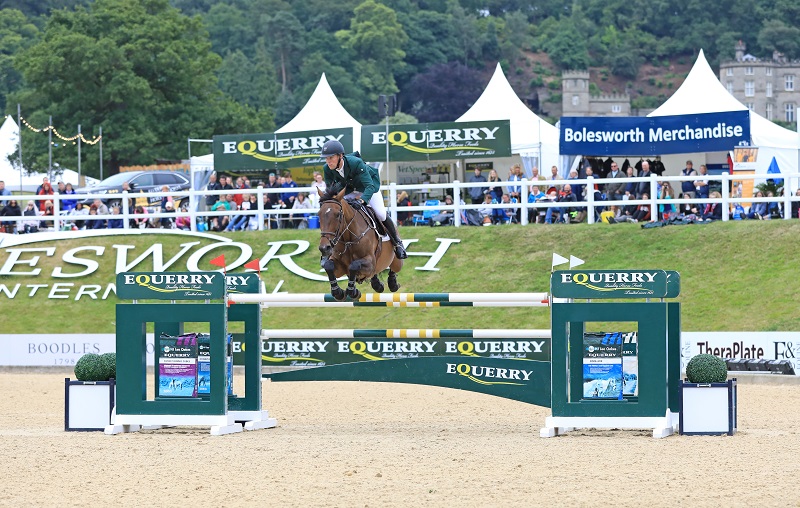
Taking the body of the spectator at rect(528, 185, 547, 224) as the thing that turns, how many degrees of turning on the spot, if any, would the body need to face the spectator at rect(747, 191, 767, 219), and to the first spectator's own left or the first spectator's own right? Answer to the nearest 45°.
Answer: approximately 90° to the first spectator's own left

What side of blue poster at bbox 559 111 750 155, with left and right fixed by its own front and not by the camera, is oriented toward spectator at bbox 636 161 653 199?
front

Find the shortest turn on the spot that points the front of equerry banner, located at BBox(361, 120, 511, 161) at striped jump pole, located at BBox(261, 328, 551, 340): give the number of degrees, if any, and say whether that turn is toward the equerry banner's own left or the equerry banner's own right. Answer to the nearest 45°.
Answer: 0° — it already faces it

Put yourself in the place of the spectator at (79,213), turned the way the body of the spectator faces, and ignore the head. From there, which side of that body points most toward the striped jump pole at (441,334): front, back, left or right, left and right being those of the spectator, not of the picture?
front

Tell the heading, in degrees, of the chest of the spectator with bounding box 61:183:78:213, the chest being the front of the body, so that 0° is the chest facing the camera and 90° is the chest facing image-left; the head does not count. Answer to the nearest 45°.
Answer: approximately 0°

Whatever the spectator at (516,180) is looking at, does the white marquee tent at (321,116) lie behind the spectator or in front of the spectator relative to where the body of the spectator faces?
behind

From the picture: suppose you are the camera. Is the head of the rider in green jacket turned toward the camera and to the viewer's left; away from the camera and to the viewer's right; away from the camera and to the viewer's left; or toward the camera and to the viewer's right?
toward the camera and to the viewer's left

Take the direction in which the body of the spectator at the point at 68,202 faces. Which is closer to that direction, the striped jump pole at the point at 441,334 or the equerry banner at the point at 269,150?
the striped jump pole

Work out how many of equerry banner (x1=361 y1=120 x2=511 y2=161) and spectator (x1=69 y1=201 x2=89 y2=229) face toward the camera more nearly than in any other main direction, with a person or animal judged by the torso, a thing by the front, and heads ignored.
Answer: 2

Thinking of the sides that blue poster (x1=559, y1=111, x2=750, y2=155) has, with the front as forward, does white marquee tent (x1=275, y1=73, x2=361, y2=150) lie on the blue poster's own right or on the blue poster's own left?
on the blue poster's own right

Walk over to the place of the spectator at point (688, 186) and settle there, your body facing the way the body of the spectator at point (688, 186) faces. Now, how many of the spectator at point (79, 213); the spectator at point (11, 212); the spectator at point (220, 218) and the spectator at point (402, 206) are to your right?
4

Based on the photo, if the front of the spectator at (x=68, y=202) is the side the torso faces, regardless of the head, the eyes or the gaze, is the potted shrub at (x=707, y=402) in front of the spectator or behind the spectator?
in front
